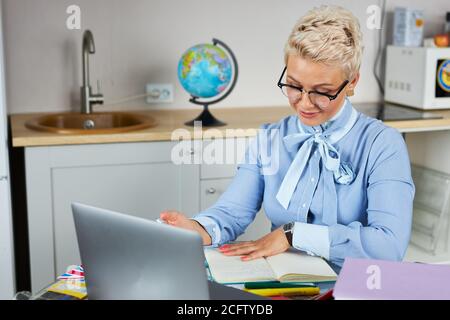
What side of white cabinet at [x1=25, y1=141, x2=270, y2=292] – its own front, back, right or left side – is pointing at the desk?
front

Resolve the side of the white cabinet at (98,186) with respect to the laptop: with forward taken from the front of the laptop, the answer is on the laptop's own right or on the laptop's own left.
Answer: on the laptop's own left

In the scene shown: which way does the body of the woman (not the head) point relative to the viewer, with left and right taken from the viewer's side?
facing the viewer and to the left of the viewer

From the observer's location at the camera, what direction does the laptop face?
facing away from the viewer and to the right of the viewer

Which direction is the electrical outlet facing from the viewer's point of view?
toward the camera

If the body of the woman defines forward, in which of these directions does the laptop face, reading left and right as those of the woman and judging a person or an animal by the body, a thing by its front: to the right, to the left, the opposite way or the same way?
the opposite way

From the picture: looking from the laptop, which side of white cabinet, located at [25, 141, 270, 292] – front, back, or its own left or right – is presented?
front

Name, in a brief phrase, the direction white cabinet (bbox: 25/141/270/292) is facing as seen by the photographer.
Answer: facing the viewer

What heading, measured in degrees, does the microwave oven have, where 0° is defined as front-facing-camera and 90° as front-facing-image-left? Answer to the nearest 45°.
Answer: approximately 315°

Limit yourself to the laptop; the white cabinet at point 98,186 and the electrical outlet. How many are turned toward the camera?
2

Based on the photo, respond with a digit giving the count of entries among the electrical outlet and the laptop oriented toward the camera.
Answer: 1

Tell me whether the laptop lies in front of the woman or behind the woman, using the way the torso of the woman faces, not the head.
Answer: in front

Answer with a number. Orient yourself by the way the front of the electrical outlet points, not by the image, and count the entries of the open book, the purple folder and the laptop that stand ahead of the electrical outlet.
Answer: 3
